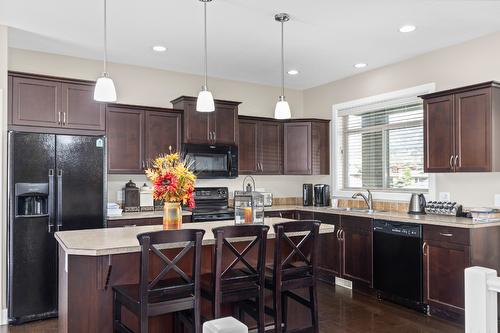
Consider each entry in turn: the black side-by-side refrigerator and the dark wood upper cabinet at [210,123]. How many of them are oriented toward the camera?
2

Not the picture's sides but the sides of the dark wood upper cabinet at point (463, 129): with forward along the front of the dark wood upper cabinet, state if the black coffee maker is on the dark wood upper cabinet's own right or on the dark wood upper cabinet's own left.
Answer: on the dark wood upper cabinet's own right

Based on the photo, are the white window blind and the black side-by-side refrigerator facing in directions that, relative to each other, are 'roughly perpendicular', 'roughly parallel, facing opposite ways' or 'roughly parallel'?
roughly perpendicular

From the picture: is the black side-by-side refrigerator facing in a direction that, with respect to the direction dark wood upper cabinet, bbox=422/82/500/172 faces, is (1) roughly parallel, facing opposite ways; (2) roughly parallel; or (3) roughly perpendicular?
roughly perpendicular

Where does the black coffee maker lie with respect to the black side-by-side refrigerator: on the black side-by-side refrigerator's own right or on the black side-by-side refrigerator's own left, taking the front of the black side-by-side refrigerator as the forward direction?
on the black side-by-side refrigerator's own left

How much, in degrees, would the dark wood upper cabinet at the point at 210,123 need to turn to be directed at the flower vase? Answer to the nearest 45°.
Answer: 0° — it already faces it

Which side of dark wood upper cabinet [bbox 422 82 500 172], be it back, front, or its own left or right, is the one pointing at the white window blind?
right
